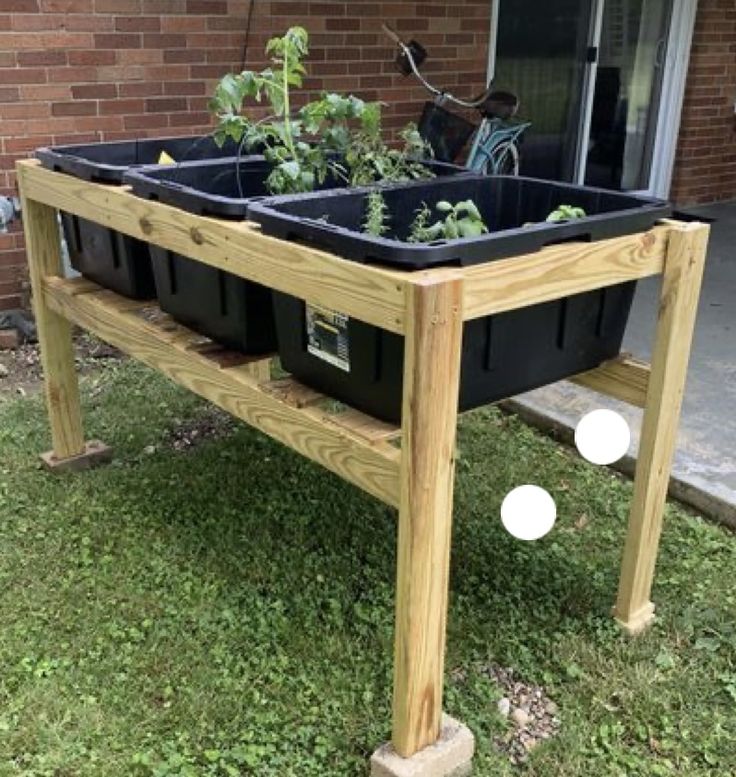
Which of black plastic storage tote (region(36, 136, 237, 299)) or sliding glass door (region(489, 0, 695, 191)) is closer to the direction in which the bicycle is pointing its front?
the black plastic storage tote

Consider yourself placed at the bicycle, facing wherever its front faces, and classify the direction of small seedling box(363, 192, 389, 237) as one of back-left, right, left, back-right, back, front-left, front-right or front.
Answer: front-left

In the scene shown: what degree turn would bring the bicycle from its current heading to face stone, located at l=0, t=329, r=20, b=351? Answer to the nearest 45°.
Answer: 0° — it already faces it

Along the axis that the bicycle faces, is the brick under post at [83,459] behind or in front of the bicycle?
in front

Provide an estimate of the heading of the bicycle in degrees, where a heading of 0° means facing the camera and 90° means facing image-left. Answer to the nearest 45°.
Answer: approximately 45°

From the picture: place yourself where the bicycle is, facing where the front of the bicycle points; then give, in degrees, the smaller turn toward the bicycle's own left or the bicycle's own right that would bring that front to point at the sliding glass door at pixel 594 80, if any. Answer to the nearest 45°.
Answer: approximately 180°

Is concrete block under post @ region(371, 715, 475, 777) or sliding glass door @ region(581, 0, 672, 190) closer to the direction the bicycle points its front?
the concrete block under post

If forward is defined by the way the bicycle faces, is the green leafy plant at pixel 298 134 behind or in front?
in front
